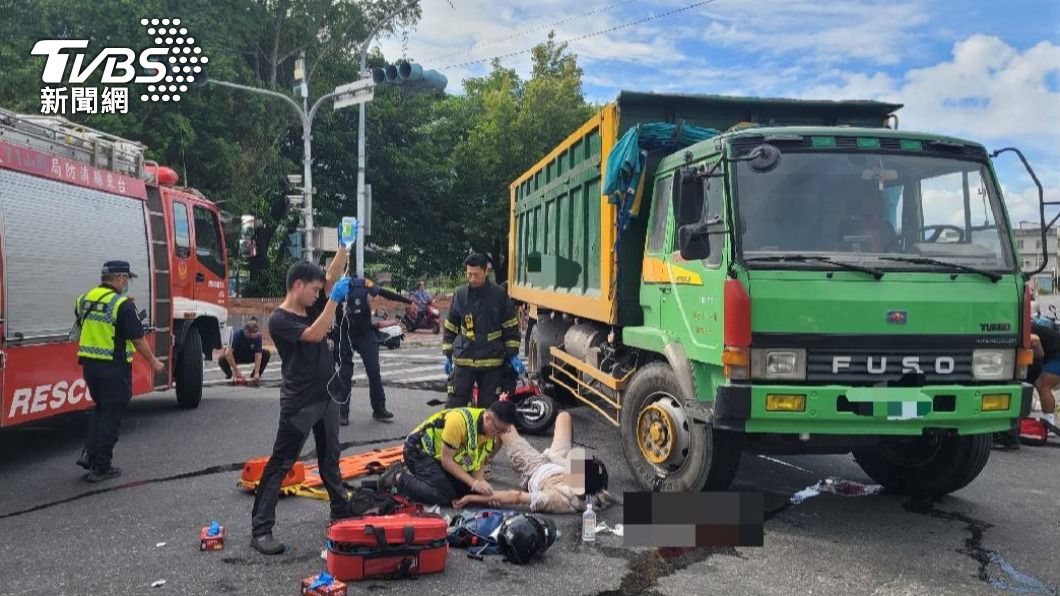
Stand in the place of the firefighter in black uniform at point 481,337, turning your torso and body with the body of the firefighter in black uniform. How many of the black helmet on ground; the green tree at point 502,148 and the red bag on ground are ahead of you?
2

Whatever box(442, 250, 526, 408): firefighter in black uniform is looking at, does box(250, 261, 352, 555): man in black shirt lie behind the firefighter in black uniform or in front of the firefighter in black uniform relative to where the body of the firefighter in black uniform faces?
in front

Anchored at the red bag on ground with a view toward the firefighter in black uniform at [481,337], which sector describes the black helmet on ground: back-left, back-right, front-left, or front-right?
front-right

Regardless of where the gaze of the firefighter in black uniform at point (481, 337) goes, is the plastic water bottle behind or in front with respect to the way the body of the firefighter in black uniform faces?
in front

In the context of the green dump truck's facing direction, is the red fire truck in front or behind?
behind

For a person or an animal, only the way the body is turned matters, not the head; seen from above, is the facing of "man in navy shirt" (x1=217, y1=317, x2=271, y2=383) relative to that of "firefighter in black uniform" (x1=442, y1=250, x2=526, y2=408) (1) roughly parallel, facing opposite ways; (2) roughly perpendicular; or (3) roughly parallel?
roughly parallel

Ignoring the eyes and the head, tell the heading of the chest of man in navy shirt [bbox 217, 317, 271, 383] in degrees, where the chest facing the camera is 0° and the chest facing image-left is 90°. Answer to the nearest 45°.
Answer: approximately 0°

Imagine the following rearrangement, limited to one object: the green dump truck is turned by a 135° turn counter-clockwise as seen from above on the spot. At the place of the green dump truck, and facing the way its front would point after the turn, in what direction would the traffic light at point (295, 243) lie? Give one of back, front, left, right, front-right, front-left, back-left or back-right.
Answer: front-left

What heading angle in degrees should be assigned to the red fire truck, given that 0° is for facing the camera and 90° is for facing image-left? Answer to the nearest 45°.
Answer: approximately 225°

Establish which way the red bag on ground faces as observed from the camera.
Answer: facing the viewer

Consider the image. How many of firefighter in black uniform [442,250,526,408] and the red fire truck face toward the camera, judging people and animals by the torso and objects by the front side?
1

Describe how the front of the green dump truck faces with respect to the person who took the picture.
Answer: facing the viewer and to the right of the viewer

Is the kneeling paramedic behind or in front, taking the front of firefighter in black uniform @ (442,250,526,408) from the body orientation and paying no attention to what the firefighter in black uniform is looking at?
in front
